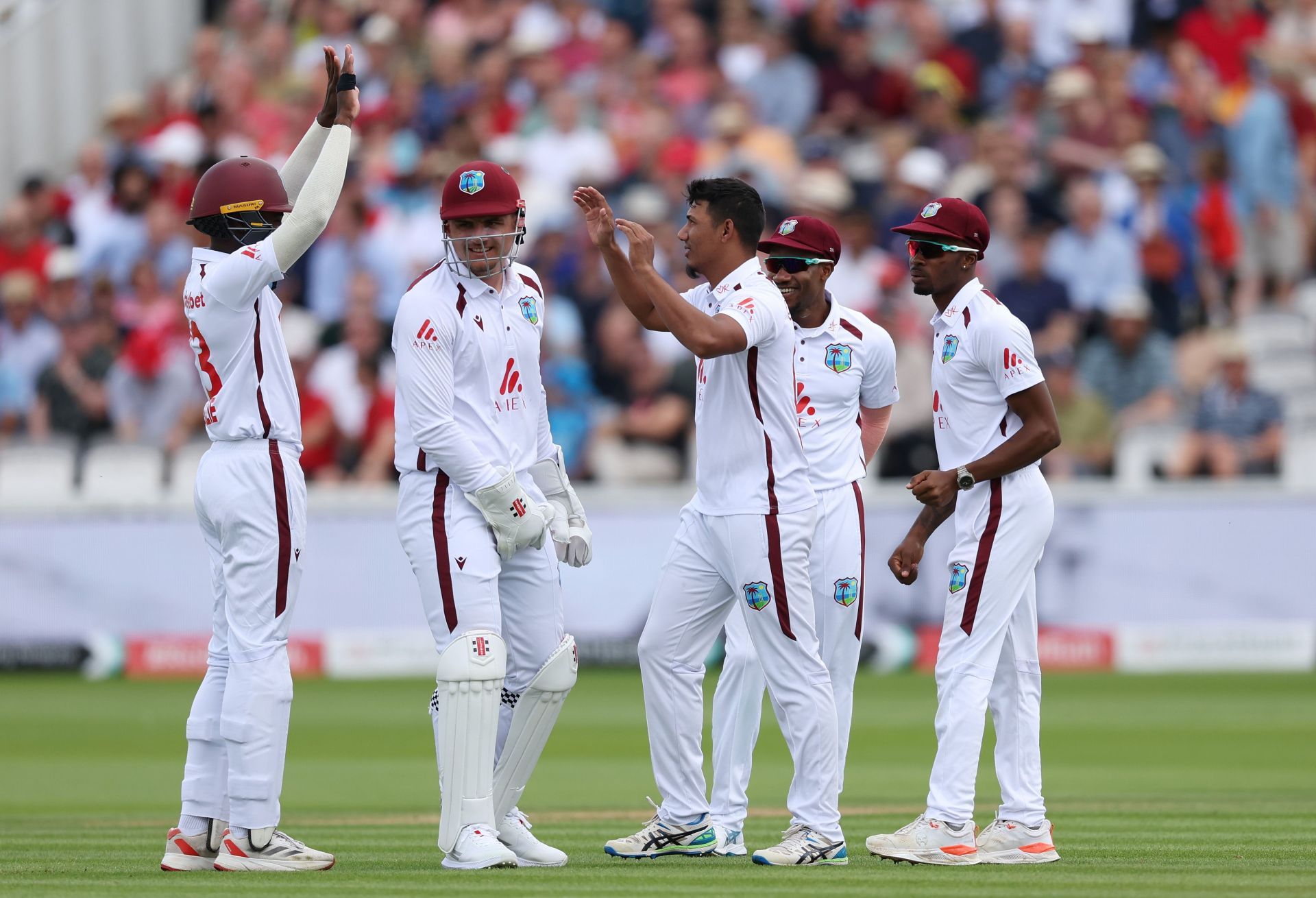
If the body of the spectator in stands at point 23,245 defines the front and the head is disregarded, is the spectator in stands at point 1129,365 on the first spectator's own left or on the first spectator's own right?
on the first spectator's own left

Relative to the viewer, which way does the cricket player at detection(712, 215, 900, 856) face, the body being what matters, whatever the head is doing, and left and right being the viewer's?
facing the viewer and to the left of the viewer

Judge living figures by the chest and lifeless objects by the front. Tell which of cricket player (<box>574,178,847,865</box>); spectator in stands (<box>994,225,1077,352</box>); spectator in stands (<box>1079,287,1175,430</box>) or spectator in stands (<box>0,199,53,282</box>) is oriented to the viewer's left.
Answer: the cricket player

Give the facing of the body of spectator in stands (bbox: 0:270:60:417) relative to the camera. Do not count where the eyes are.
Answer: toward the camera

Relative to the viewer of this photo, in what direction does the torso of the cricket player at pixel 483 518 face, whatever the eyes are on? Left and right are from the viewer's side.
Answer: facing the viewer and to the right of the viewer

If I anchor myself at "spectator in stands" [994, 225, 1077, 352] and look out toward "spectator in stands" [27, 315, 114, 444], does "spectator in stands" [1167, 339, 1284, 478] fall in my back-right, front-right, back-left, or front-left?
back-left

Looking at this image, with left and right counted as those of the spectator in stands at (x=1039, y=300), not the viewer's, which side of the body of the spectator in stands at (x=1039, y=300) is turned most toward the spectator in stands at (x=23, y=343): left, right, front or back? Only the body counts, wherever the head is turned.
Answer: right

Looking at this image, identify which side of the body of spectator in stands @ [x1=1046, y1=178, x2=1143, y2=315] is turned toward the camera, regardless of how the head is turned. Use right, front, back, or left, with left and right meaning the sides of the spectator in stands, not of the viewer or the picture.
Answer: front

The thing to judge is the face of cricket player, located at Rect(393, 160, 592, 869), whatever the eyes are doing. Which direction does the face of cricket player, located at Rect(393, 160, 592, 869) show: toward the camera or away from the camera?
toward the camera

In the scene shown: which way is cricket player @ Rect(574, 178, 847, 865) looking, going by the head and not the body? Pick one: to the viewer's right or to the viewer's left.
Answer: to the viewer's left

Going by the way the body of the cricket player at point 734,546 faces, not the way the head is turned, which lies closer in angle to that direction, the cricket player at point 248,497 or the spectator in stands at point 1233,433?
the cricket player

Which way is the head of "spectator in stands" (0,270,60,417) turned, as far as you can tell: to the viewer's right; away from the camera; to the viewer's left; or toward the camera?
toward the camera

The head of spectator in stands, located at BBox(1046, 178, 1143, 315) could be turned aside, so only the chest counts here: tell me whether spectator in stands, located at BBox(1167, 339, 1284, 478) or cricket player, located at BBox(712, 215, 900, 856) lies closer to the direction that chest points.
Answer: the cricket player

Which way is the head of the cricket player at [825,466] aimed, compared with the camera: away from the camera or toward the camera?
toward the camera

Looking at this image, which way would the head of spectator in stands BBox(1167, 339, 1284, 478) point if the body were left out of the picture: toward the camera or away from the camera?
toward the camera

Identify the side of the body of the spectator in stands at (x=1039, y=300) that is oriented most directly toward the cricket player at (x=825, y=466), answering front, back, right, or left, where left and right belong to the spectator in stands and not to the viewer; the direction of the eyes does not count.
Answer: front

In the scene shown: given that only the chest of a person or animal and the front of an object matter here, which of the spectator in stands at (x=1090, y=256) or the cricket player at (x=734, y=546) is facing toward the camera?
the spectator in stands
